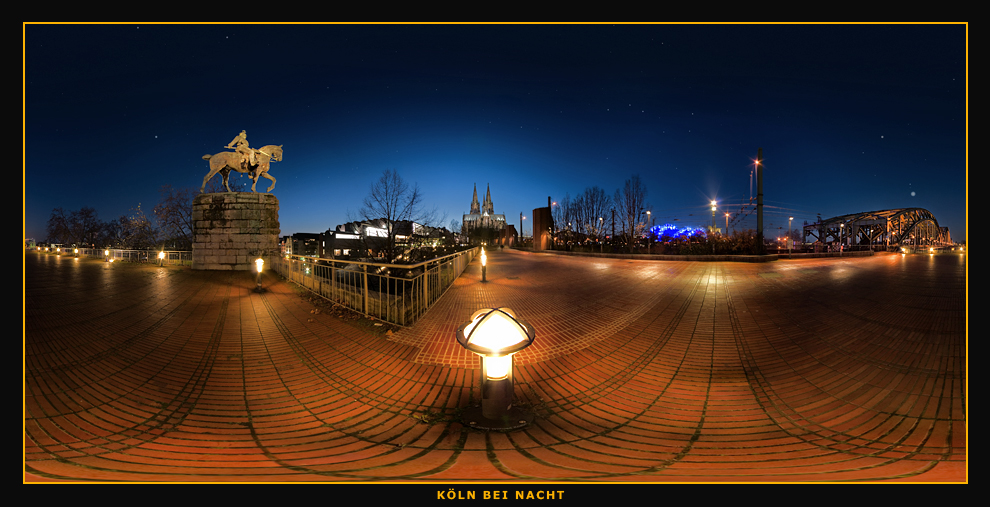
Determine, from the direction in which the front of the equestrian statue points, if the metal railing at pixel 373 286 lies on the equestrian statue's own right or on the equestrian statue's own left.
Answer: on the equestrian statue's own right

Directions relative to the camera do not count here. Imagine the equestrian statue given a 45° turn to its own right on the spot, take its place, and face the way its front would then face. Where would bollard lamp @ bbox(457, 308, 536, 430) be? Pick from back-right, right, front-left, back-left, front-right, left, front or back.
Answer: front-right

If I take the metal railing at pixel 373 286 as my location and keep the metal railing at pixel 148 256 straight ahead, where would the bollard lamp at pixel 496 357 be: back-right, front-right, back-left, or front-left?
back-left

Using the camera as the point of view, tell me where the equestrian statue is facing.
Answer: facing to the right of the viewer

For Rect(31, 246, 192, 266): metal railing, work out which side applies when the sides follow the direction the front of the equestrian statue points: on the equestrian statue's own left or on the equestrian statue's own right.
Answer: on the equestrian statue's own left
